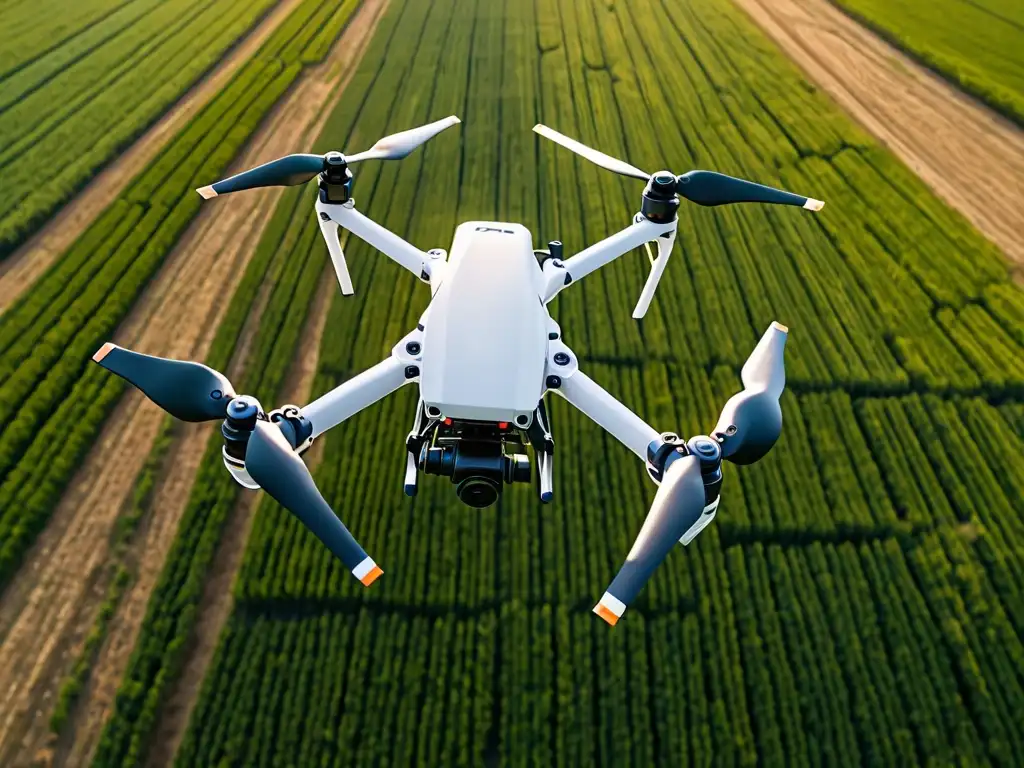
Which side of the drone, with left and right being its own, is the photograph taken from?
front
